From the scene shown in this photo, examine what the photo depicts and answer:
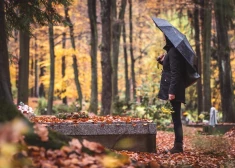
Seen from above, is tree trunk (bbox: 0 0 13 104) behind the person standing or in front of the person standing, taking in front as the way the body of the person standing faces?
in front

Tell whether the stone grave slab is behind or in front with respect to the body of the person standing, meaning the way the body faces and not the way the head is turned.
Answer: in front

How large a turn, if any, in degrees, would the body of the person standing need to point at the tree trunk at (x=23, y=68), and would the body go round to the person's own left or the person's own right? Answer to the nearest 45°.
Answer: approximately 45° to the person's own right

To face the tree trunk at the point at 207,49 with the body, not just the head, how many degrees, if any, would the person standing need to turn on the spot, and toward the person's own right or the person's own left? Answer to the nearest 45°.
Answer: approximately 90° to the person's own right

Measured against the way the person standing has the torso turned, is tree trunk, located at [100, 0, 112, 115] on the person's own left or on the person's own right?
on the person's own right

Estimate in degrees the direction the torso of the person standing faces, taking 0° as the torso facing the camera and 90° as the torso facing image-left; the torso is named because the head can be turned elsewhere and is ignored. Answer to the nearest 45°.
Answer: approximately 90°
